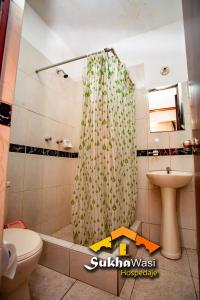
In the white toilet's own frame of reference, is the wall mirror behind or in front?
in front

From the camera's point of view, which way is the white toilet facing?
to the viewer's right
